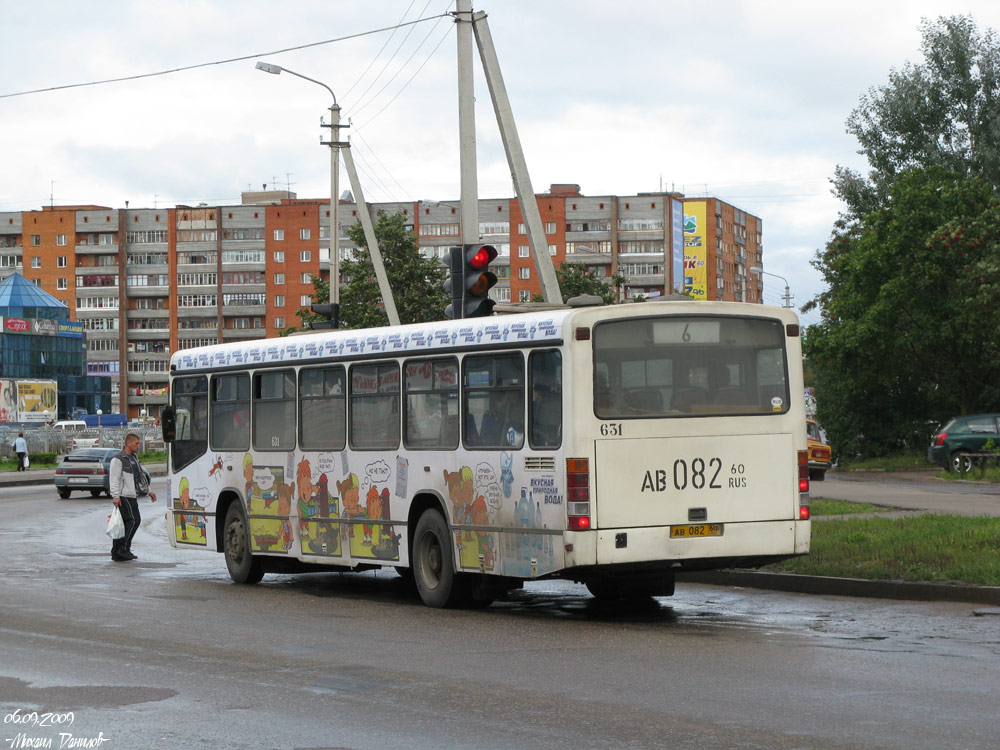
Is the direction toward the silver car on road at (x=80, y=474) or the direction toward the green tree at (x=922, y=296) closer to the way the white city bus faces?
the silver car on road

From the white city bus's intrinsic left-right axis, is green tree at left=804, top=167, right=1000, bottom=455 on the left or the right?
on its right

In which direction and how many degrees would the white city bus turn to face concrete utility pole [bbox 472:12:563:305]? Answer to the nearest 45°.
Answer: approximately 45° to its right

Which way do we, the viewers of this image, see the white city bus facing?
facing away from the viewer and to the left of the viewer

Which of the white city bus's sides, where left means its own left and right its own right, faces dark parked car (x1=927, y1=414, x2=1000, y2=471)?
right

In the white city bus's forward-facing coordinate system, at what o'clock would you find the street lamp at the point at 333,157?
The street lamp is roughly at 1 o'clock from the white city bus.

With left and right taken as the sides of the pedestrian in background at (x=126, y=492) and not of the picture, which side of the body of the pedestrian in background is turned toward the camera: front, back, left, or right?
right

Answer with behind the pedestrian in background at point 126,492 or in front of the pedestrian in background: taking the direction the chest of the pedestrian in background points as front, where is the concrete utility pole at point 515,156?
in front

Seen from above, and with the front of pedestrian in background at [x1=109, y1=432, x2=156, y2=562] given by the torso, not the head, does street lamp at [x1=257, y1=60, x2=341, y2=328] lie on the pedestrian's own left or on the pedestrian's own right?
on the pedestrian's own left
